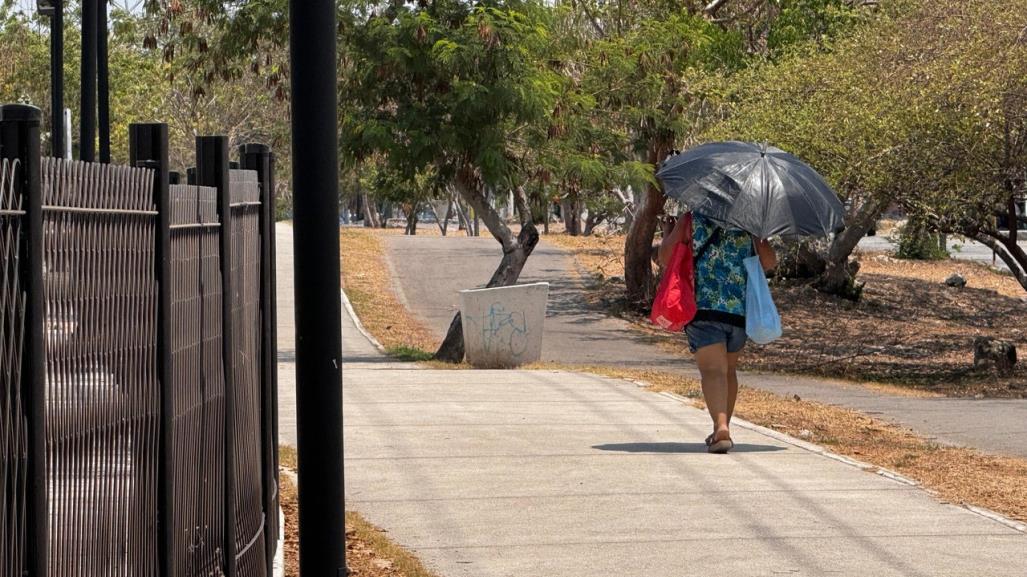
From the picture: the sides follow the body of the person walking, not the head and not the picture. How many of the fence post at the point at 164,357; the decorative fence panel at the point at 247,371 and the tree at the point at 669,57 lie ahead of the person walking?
1

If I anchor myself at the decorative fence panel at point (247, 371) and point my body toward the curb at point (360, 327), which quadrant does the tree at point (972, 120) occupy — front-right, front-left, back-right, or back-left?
front-right

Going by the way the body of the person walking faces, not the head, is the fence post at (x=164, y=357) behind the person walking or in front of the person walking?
behind

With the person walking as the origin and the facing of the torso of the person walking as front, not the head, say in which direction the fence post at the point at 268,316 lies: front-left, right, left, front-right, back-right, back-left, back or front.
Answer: back-left

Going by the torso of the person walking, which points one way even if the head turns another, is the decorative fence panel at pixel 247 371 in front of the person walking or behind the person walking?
behind

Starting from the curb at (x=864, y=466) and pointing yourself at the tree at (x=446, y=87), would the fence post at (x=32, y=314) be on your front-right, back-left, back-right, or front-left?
back-left

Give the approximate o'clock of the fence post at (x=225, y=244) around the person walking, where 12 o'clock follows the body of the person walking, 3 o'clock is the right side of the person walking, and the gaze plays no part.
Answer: The fence post is roughly at 7 o'clock from the person walking.

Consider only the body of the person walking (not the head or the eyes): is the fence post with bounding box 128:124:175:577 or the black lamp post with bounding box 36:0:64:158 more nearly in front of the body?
the black lamp post

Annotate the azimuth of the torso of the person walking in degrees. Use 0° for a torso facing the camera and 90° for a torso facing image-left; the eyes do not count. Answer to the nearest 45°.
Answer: approximately 180°

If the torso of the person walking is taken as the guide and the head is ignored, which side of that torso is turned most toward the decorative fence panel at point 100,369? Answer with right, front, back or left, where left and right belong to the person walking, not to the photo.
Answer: back

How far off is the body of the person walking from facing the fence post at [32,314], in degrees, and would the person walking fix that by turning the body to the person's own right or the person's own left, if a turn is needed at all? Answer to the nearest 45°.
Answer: approximately 180°

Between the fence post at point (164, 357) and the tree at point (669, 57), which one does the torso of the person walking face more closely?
the tree

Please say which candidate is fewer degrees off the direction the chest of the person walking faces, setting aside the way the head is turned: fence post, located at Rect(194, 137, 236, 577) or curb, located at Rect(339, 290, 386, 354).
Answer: the curb

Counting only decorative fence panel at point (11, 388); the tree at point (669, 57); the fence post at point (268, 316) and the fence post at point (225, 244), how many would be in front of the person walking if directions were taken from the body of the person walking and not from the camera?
1
